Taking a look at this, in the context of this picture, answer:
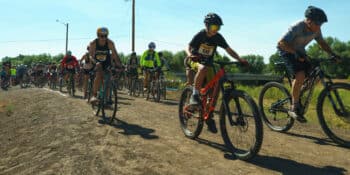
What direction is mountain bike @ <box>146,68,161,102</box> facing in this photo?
toward the camera

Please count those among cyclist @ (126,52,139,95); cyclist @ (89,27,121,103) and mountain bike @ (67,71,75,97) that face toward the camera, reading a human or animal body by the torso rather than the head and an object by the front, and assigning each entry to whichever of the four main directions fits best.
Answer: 3

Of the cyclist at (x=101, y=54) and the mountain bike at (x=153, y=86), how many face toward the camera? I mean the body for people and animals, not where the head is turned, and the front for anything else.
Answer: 2

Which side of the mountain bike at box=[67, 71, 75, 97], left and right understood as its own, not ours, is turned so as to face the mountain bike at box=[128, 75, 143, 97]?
left

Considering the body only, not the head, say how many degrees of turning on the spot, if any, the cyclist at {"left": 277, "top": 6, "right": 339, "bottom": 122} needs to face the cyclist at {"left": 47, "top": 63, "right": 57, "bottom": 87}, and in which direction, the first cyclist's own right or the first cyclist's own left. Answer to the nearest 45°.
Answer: approximately 180°

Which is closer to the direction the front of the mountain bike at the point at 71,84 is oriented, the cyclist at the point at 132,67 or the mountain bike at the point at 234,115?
the mountain bike

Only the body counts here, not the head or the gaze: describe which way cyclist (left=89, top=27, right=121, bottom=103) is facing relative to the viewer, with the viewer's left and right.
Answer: facing the viewer

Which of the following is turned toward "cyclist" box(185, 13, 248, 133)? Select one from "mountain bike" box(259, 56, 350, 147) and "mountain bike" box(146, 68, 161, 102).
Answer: "mountain bike" box(146, 68, 161, 102)

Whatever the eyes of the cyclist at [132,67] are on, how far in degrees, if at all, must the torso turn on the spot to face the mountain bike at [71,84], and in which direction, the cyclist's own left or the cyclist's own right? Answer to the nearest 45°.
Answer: approximately 90° to the cyclist's own right

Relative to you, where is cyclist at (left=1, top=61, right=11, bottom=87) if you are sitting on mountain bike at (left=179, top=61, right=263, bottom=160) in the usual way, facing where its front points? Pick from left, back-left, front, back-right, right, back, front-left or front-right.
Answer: back

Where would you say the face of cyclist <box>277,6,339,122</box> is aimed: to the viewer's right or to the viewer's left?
to the viewer's right

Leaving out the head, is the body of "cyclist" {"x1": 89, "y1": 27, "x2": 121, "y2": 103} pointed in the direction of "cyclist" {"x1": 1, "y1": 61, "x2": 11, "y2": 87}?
no

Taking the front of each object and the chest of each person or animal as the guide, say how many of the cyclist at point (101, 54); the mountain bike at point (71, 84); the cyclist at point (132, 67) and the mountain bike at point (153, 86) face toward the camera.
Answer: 4

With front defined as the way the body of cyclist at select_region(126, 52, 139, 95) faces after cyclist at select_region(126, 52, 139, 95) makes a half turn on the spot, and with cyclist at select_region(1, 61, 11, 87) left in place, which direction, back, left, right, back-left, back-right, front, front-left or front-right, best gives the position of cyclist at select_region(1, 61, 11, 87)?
front-left
